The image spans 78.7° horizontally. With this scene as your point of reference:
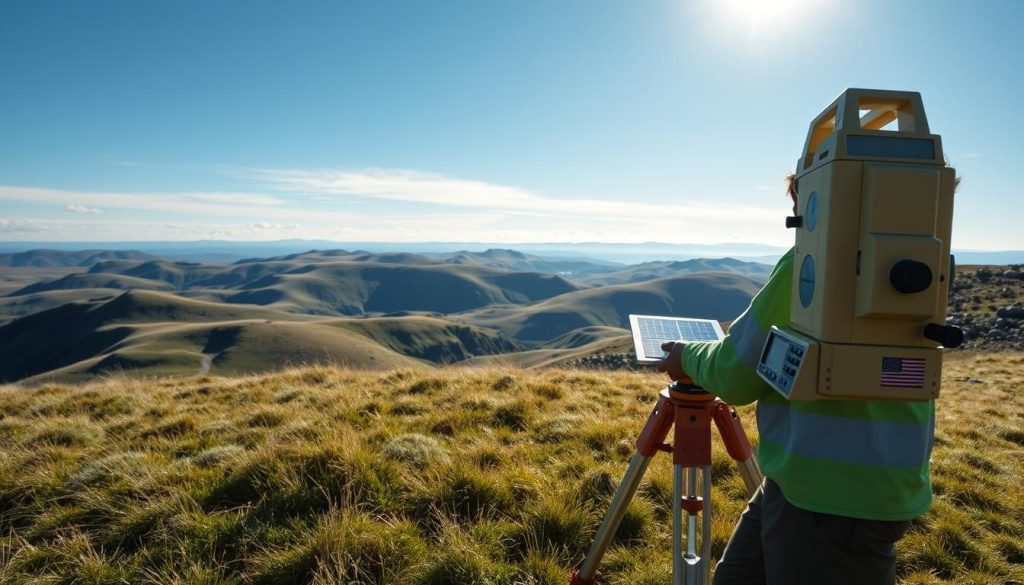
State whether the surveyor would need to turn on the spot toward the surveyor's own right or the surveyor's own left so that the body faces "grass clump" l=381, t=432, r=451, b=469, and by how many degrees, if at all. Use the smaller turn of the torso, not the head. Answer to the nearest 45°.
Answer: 0° — they already face it

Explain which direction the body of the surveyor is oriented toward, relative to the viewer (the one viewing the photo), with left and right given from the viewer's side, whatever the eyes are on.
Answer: facing away from the viewer and to the left of the viewer

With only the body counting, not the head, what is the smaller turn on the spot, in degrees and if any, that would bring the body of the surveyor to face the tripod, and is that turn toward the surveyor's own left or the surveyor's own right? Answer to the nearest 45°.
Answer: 0° — they already face it
